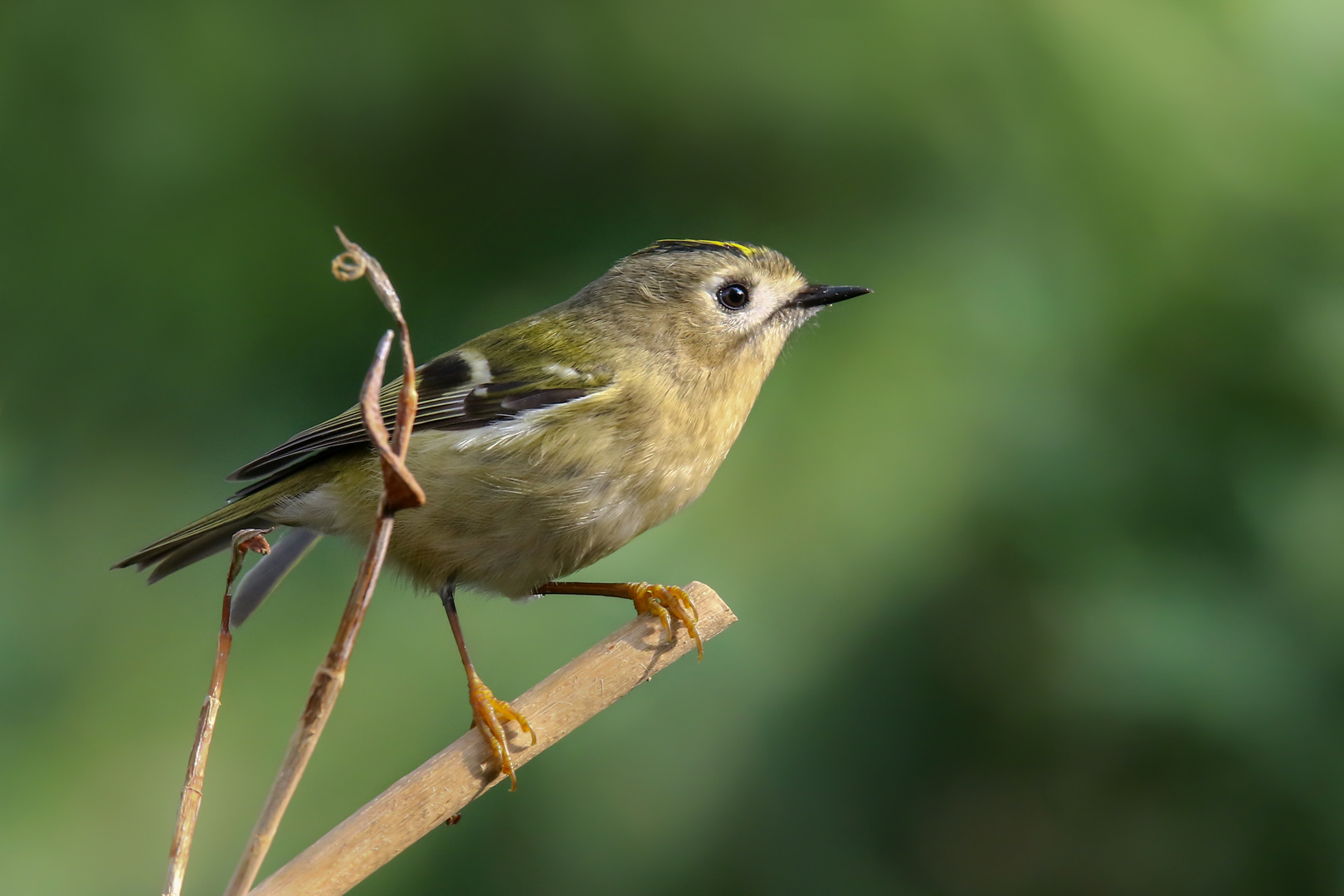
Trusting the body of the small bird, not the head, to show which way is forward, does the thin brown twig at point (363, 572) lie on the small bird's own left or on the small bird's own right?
on the small bird's own right

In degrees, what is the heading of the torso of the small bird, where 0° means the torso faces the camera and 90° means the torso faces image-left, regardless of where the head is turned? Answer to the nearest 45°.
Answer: approximately 270°

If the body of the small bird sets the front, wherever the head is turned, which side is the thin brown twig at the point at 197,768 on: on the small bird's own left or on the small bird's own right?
on the small bird's own right
